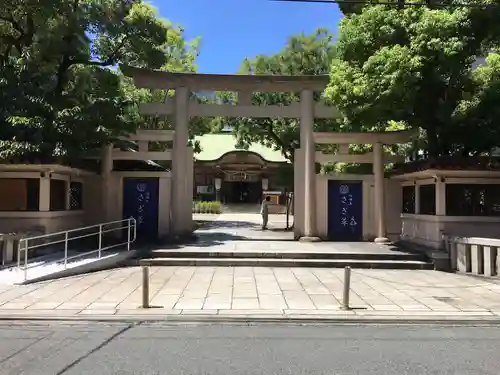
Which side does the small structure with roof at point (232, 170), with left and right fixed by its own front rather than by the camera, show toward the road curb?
front

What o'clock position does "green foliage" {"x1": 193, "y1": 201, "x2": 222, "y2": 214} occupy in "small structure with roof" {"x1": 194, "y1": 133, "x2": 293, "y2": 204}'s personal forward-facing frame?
The green foliage is roughly at 1 o'clock from the small structure with roof.

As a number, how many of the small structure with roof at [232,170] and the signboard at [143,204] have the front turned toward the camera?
2

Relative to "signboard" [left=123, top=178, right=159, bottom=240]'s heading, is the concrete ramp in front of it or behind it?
in front

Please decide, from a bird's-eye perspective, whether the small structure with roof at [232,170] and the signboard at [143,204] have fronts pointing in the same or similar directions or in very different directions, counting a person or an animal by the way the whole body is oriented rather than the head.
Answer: same or similar directions

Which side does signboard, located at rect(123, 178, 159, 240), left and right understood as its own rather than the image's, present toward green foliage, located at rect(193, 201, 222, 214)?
back

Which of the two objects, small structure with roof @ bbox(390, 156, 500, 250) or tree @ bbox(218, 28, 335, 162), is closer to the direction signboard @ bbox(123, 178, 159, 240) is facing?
the small structure with roof

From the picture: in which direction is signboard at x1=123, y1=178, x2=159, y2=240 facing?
toward the camera

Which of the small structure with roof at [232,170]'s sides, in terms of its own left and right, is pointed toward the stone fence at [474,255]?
front
